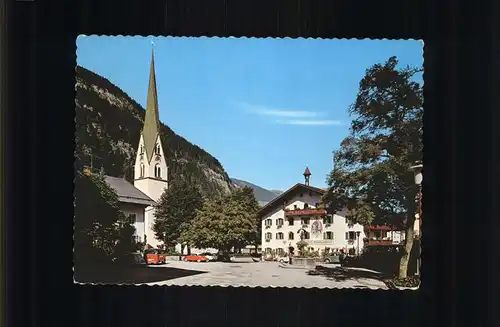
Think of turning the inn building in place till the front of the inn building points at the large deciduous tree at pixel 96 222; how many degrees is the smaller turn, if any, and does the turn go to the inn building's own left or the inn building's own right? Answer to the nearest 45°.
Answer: approximately 90° to the inn building's own right

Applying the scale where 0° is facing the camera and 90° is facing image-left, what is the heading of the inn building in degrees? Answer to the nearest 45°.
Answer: approximately 0°
